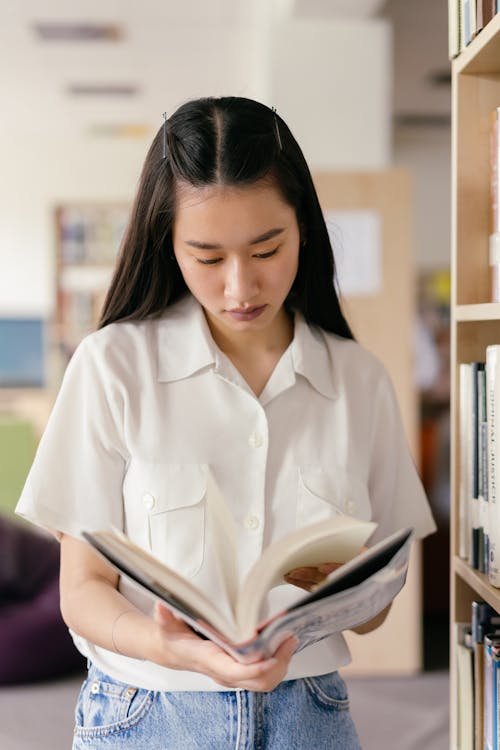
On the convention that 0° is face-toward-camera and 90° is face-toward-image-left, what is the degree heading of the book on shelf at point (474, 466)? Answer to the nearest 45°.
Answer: approximately 45°

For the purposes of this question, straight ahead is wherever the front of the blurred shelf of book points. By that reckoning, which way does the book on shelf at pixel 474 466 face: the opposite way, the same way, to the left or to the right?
to the right

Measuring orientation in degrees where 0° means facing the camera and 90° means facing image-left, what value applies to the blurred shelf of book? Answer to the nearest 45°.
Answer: approximately 0°

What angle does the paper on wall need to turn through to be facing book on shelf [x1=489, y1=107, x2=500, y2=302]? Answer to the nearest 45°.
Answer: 0° — it already faces it

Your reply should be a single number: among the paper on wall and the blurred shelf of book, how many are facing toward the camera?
2

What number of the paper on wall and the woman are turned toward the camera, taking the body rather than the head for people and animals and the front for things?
2
